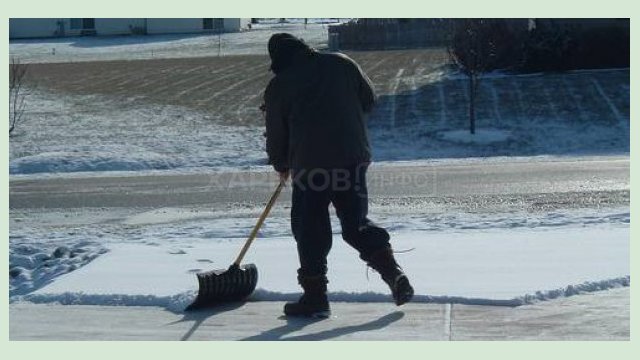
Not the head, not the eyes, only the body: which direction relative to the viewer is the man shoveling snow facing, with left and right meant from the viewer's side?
facing away from the viewer and to the left of the viewer

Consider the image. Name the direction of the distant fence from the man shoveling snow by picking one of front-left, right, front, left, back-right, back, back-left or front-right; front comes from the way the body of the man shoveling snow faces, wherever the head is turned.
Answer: front-right

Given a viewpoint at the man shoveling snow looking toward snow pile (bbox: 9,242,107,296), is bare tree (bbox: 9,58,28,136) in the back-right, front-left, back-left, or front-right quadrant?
front-right

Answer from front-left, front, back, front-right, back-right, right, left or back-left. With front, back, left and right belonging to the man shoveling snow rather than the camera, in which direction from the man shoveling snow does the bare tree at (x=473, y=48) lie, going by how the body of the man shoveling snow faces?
front-right

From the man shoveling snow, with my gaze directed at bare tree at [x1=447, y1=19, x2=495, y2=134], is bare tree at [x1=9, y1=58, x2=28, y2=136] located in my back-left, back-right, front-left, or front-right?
front-left

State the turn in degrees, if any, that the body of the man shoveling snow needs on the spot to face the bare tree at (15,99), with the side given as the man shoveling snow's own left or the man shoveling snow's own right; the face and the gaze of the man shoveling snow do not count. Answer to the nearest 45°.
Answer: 0° — they already face it

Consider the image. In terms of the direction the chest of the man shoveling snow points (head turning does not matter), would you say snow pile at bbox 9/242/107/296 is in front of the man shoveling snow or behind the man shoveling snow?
in front
